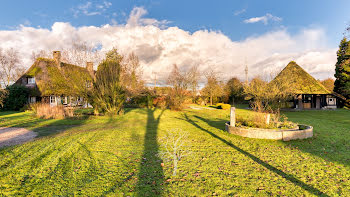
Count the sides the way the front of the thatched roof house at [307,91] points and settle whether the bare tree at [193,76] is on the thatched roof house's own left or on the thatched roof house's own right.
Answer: on the thatched roof house's own right

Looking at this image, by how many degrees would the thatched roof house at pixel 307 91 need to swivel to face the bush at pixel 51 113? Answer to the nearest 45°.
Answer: approximately 45° to its right

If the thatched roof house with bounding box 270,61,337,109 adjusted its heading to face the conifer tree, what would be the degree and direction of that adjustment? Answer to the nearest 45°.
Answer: approximately 135° to its left

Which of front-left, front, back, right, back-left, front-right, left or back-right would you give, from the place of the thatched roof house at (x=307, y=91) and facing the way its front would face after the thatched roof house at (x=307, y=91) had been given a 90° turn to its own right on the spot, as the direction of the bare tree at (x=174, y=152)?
left

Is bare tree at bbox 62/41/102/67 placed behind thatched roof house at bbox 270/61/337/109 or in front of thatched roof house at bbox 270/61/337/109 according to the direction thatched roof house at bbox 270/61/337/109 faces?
in front

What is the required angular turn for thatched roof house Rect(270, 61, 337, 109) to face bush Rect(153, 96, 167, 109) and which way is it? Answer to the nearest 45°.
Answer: approximately 45° to its right

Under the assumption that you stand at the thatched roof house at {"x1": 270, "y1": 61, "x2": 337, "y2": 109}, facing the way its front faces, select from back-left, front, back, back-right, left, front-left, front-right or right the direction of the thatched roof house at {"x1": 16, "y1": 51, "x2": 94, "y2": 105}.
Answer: front-right

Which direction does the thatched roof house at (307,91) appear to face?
toward the camera
